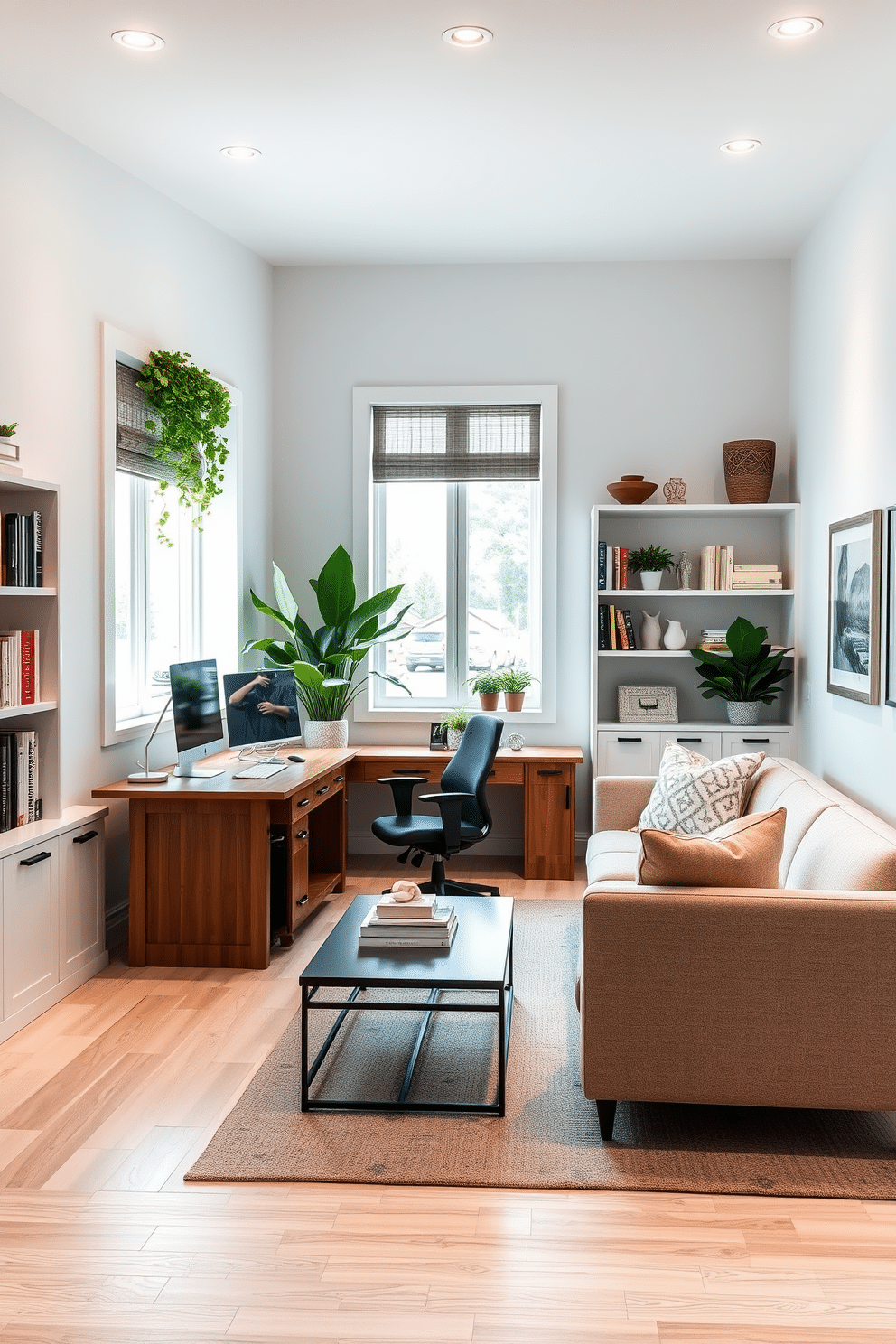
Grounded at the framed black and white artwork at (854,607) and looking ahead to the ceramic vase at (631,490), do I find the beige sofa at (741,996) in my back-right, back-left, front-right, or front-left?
back-left

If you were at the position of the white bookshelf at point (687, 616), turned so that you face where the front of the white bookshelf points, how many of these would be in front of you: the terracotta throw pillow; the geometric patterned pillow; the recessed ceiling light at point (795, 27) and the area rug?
4

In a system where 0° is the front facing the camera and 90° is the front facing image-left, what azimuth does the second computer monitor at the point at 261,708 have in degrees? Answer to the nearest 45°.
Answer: approximately 315°

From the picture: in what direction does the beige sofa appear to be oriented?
to the viewer's left

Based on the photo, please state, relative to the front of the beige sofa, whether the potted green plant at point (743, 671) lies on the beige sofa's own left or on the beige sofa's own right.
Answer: on the beige sofa's own right

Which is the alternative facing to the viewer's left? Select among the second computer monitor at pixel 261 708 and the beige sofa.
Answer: the beige sofa

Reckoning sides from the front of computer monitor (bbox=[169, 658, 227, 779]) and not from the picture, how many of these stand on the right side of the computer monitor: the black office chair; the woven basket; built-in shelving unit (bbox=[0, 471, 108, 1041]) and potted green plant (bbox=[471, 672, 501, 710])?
1

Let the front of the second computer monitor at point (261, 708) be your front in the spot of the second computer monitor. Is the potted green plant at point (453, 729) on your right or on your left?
on your left

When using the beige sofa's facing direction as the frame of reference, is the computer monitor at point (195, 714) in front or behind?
in front

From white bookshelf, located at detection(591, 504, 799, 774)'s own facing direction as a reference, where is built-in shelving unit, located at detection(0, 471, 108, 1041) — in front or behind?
in front

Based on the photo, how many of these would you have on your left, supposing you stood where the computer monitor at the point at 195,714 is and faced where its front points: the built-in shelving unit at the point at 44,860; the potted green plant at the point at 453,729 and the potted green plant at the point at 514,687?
2

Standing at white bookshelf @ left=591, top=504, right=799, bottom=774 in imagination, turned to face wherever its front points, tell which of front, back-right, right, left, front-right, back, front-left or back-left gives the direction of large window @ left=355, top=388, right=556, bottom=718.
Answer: right
